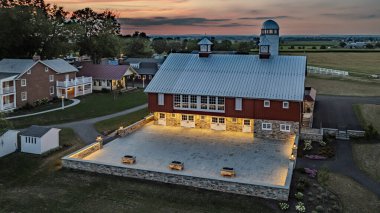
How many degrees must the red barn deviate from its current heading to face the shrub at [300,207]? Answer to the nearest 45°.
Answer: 0° — it already faces it

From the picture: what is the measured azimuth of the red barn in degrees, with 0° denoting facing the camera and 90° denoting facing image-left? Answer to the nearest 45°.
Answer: approximately 0°

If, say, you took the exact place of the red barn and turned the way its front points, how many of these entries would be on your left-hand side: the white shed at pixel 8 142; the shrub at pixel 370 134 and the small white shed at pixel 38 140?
1

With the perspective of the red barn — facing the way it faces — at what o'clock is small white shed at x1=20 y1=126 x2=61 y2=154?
The small white shed is roughly at 2 o'clock from the red barn.

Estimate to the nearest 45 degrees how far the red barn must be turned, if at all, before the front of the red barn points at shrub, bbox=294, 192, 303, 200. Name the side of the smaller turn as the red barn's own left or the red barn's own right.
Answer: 0° — it already faces it

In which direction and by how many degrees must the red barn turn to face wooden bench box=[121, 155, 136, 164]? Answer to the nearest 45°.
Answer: approximately 45° to its right

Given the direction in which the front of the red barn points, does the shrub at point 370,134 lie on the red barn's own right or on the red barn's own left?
on the red barn's own left

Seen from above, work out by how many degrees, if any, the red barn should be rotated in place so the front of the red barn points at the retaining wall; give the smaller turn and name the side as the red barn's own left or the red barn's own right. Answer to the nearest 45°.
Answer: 0° — it already faces it

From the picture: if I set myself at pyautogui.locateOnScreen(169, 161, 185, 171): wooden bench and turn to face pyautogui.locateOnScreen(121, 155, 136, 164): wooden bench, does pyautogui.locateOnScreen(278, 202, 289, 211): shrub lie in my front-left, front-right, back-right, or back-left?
back-left
